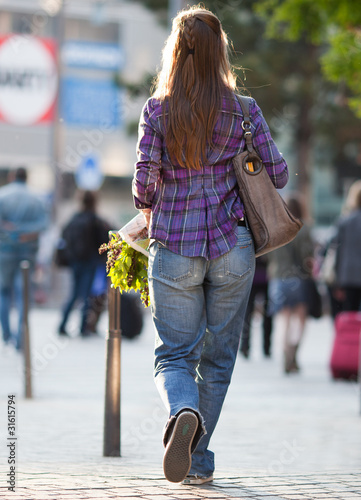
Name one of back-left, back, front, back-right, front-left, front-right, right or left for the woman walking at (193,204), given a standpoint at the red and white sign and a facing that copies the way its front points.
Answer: front

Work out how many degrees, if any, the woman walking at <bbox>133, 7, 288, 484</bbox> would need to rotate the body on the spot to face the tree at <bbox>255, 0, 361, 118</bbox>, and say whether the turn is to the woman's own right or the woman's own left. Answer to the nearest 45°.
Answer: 0° — they already face it

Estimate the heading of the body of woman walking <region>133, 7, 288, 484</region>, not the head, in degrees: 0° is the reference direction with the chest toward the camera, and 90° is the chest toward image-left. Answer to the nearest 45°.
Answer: approximately 180°

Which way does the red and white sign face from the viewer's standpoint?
toward the camera

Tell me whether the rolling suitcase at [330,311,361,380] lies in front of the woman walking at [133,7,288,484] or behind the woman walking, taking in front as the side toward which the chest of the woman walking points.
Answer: in front

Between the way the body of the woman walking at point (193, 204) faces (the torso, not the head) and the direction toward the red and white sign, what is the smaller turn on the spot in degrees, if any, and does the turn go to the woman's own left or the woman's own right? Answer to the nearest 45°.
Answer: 0° — they already face it

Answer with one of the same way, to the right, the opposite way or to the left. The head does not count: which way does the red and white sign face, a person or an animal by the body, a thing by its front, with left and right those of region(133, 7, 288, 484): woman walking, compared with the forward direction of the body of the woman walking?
the opposite way

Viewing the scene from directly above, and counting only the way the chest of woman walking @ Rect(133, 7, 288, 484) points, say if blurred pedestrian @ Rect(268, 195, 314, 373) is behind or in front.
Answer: in front

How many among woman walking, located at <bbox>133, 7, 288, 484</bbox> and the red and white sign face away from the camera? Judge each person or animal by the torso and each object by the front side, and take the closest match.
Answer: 1

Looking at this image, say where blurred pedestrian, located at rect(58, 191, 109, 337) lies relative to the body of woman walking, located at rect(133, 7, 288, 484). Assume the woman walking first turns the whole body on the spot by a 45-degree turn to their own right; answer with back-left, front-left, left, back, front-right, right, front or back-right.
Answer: front-left

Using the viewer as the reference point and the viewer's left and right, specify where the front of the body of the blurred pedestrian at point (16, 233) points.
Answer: facing away from the viewer

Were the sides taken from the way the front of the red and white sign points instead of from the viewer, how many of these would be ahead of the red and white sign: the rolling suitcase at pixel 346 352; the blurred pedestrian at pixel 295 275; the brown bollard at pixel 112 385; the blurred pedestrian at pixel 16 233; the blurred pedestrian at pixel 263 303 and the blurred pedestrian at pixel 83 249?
6

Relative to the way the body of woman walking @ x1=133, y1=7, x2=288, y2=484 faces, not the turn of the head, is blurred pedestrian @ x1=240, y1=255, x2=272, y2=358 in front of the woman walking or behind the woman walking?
in front

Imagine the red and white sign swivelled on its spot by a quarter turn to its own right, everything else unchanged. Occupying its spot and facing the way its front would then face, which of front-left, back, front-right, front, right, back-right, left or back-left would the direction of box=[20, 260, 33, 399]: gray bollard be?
left
